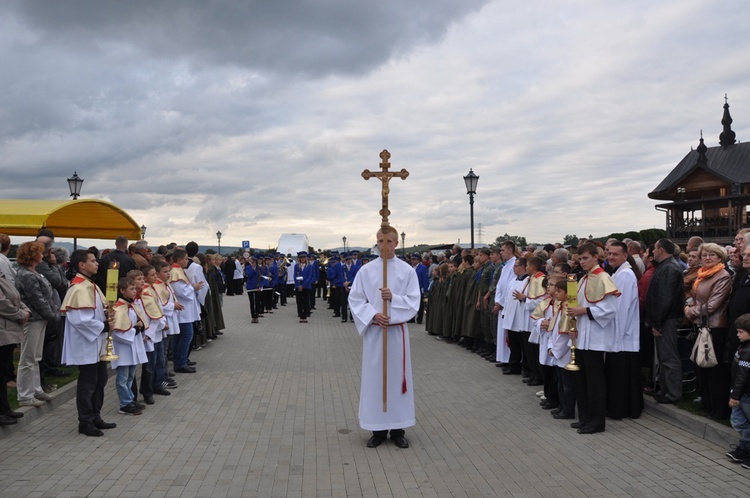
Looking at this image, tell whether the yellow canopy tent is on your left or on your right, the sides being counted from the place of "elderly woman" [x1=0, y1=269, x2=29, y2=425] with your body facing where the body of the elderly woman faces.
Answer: on your left

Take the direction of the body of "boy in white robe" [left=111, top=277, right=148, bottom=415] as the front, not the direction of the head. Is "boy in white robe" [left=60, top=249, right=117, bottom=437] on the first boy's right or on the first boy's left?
on the first boy's right

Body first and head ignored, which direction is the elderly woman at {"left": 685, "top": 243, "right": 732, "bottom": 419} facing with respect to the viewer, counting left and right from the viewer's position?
facing the viewer and to the left of the viewer

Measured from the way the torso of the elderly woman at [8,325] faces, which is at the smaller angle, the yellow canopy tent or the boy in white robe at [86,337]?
the boy in white robe

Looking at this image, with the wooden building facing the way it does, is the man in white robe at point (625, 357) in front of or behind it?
in front

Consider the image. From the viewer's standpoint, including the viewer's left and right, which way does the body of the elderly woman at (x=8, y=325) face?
facing to the right of the viewer

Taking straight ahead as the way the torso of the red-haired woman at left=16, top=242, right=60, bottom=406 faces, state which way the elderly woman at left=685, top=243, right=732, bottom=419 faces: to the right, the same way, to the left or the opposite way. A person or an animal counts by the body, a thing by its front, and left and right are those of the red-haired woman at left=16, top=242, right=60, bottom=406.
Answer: the opposite way

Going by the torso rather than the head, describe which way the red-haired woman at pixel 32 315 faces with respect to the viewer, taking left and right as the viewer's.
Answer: facing to the right of the viewer

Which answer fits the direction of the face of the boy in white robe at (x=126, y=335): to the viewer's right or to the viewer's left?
to the viewer's right

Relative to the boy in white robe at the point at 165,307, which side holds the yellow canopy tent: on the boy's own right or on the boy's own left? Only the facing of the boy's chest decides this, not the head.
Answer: on the boy's own left

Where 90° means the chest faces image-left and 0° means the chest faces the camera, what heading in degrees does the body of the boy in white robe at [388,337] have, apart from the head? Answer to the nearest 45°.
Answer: approximately 0°

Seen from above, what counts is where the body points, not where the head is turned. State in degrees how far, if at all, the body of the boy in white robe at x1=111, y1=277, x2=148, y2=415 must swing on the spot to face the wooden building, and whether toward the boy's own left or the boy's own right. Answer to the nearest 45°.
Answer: approximately 90° to the boy's own left

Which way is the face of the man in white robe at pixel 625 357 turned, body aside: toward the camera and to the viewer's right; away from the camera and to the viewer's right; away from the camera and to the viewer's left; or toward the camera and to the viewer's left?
toward the camera and to the viewer's left

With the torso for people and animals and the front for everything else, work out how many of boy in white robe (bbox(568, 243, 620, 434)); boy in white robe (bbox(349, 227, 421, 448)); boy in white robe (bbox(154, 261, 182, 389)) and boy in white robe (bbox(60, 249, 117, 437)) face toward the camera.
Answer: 1

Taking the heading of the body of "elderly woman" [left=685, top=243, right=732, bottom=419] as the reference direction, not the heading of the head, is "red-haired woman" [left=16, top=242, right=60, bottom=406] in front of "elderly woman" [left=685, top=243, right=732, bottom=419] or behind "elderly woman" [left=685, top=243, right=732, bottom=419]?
in front

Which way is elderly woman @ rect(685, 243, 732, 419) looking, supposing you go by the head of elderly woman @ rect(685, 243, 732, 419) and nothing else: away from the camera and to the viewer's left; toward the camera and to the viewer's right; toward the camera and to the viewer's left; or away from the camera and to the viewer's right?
toward the camera and to the viewer's left
